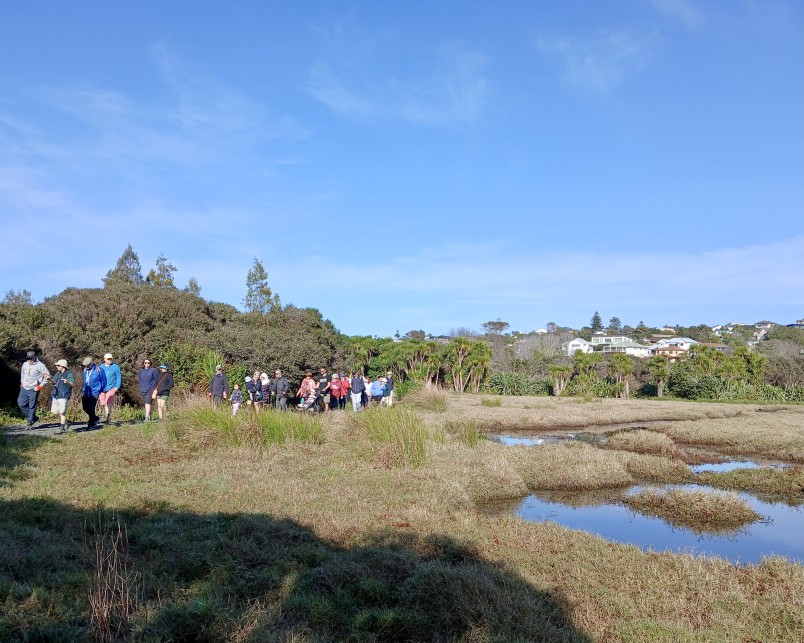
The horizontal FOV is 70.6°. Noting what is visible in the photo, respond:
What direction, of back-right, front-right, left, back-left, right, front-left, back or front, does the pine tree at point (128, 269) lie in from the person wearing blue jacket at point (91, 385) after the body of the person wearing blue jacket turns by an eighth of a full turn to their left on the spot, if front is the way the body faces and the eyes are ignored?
back

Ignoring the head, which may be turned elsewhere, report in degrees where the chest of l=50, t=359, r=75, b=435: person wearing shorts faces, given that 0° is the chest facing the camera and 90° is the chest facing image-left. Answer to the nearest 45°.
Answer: approximately 45°

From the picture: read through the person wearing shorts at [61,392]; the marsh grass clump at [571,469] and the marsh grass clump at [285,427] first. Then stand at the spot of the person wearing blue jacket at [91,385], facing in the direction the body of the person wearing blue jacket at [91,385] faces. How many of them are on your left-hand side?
2

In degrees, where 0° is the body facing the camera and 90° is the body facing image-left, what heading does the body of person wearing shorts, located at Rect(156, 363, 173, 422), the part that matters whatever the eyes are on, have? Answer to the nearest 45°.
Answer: approximately 45°

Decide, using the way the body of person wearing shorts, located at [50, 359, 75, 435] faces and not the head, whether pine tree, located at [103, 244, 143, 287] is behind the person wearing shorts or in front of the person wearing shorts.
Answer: behind

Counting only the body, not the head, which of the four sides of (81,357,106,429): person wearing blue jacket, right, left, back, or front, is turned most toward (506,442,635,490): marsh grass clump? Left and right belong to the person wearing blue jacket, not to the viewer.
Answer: left

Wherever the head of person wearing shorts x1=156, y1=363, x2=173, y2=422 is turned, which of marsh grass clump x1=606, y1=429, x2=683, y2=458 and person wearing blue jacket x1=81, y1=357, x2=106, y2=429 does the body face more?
the person wearing blue jacket

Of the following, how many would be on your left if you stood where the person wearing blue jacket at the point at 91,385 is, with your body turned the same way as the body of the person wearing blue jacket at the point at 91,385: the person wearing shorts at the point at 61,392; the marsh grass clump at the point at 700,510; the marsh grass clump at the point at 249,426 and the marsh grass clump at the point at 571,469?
3

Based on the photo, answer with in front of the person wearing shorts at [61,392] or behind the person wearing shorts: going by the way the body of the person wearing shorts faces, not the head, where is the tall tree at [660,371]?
behind

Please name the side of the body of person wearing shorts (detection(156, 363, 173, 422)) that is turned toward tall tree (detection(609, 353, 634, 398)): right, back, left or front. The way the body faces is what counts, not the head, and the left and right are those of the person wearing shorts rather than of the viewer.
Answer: back

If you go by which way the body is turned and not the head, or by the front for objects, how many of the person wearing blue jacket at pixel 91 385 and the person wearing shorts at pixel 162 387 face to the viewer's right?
0

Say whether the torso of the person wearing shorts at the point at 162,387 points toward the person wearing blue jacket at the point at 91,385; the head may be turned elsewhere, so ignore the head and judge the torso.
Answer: yes

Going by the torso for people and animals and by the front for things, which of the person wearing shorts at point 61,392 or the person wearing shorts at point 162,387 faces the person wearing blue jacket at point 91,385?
the person wearing shorts at point 162,387

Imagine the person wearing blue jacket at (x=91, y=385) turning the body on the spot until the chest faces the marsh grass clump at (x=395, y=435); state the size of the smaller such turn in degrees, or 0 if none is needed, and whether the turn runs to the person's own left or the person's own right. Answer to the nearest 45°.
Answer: approximately 90° to the person's own left
